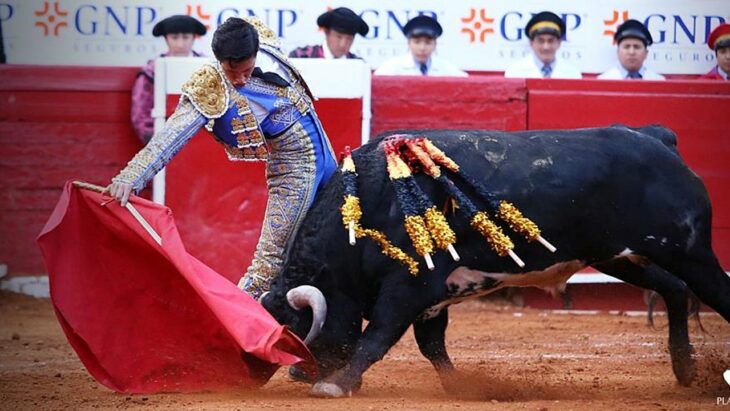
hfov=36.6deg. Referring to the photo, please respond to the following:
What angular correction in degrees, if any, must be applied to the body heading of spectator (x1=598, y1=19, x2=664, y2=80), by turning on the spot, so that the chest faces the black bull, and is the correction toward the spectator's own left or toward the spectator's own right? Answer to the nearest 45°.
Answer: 0° — they already face it

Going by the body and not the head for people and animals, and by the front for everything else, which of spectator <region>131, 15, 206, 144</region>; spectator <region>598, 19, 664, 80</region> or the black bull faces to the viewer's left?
the black bull

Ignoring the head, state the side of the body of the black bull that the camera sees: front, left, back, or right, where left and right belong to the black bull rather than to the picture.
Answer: left

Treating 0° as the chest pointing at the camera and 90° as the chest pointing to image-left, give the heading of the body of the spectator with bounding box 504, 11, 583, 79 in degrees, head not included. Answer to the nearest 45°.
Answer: approximately 0°

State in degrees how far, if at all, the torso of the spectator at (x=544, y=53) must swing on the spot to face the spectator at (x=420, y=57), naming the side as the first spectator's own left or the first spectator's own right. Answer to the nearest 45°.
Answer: approximately 90° to the first spectator's own right

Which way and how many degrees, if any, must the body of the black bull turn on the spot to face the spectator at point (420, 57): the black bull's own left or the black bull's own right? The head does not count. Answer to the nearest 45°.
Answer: approximately 90° to the black bull's own right

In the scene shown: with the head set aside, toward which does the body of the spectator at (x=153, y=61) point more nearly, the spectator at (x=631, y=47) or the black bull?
the black bull

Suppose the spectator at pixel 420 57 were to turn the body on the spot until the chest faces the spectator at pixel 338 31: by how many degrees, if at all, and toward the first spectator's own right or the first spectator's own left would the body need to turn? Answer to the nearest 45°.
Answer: approximately 45° to the first spectator's own right

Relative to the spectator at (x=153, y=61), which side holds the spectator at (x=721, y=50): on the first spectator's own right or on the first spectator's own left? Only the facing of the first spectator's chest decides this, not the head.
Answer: on the first spectator's own left

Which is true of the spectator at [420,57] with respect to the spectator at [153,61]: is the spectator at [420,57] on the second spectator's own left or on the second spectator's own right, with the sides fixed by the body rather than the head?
on the second spectator's own left
